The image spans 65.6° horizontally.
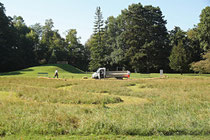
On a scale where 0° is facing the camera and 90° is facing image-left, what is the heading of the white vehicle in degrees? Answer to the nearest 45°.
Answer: approximately 90°
